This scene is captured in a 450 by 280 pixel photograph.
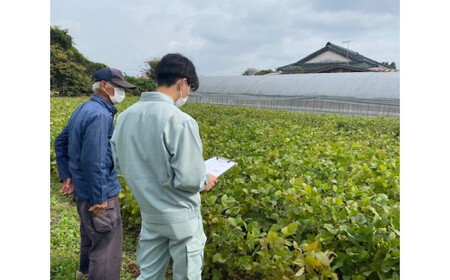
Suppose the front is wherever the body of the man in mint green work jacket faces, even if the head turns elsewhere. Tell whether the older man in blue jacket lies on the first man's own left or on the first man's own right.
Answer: on the first man's own left

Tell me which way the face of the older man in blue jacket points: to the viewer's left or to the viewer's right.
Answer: to the viewer's right

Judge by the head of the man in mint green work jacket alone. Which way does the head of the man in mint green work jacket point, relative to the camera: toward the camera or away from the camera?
away from the camera

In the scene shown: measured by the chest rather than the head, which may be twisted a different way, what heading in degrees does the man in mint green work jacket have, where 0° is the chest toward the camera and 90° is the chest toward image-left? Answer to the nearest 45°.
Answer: approximately 225°
